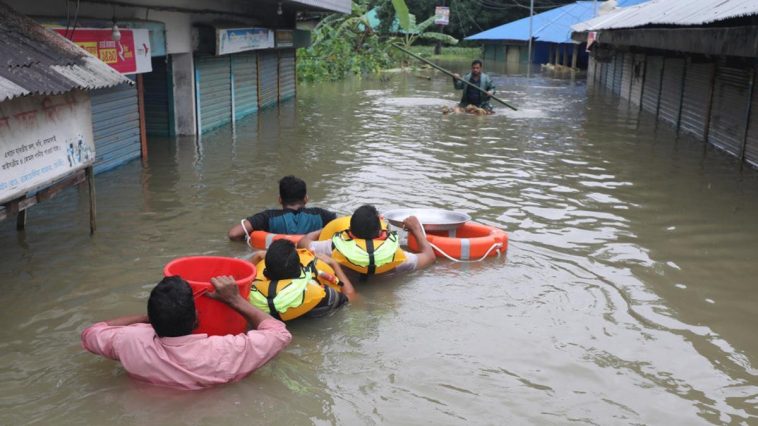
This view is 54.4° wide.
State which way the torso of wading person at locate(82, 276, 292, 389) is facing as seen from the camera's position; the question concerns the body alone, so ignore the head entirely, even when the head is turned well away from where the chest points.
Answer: away from the camera

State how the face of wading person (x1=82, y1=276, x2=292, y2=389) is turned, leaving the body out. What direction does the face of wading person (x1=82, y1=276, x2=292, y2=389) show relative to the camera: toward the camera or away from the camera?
away from the camera

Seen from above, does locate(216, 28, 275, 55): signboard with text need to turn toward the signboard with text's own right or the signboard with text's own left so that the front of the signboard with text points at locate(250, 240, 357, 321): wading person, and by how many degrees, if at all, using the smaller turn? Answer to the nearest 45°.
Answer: approximately 45° to the signboard with text's own right

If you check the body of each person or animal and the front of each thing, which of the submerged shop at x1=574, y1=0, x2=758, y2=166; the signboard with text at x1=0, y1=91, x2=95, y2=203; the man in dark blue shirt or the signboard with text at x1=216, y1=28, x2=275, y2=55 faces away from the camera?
the man in dark blue shirt

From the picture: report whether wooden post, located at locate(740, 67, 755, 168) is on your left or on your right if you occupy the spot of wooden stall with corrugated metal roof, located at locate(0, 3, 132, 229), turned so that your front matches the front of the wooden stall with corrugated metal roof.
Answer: on your left

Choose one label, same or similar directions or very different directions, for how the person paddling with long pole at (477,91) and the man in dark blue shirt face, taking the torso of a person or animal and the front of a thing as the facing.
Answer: very different directions

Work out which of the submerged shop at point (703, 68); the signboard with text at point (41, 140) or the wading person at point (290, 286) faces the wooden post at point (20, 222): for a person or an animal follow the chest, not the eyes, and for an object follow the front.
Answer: the submerged shop

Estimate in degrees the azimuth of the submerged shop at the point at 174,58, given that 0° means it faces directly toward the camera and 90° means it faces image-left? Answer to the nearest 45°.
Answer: approximately 315°

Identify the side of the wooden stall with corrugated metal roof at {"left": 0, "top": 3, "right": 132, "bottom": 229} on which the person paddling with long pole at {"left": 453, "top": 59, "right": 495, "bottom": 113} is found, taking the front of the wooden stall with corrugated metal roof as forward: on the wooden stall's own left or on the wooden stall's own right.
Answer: on the wooden stall's own left

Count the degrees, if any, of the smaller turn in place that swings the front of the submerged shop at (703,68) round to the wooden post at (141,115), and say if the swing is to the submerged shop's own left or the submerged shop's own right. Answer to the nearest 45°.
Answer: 0° — it already faces it

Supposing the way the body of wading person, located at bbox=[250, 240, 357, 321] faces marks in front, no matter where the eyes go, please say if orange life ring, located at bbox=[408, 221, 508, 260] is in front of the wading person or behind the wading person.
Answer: in front

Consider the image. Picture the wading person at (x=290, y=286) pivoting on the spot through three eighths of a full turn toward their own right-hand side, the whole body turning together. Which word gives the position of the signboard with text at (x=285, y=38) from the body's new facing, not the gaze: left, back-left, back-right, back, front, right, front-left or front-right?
back

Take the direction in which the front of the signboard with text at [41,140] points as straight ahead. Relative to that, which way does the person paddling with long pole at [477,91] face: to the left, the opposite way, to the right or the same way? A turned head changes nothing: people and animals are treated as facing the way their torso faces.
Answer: to the right

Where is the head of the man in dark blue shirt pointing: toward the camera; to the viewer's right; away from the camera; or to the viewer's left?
away from the camera

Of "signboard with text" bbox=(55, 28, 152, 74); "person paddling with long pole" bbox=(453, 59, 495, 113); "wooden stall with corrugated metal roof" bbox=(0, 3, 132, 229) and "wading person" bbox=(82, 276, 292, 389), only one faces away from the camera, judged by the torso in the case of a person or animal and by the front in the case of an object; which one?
"wading person" bbox=(82, 276, 292, 389)

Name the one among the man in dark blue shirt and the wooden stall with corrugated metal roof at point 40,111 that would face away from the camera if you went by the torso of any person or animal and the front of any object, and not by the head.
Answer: the man in dark blue shirt

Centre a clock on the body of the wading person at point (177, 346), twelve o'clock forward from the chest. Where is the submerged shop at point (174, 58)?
The submerged shop is roughly at 12 o'clock from the wading person.

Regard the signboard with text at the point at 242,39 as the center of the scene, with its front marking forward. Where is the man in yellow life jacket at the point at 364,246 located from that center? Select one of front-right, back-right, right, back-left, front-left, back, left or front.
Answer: front-right

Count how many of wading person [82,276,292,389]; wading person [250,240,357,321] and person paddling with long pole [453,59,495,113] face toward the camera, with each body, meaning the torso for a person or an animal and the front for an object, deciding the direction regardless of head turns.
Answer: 1
